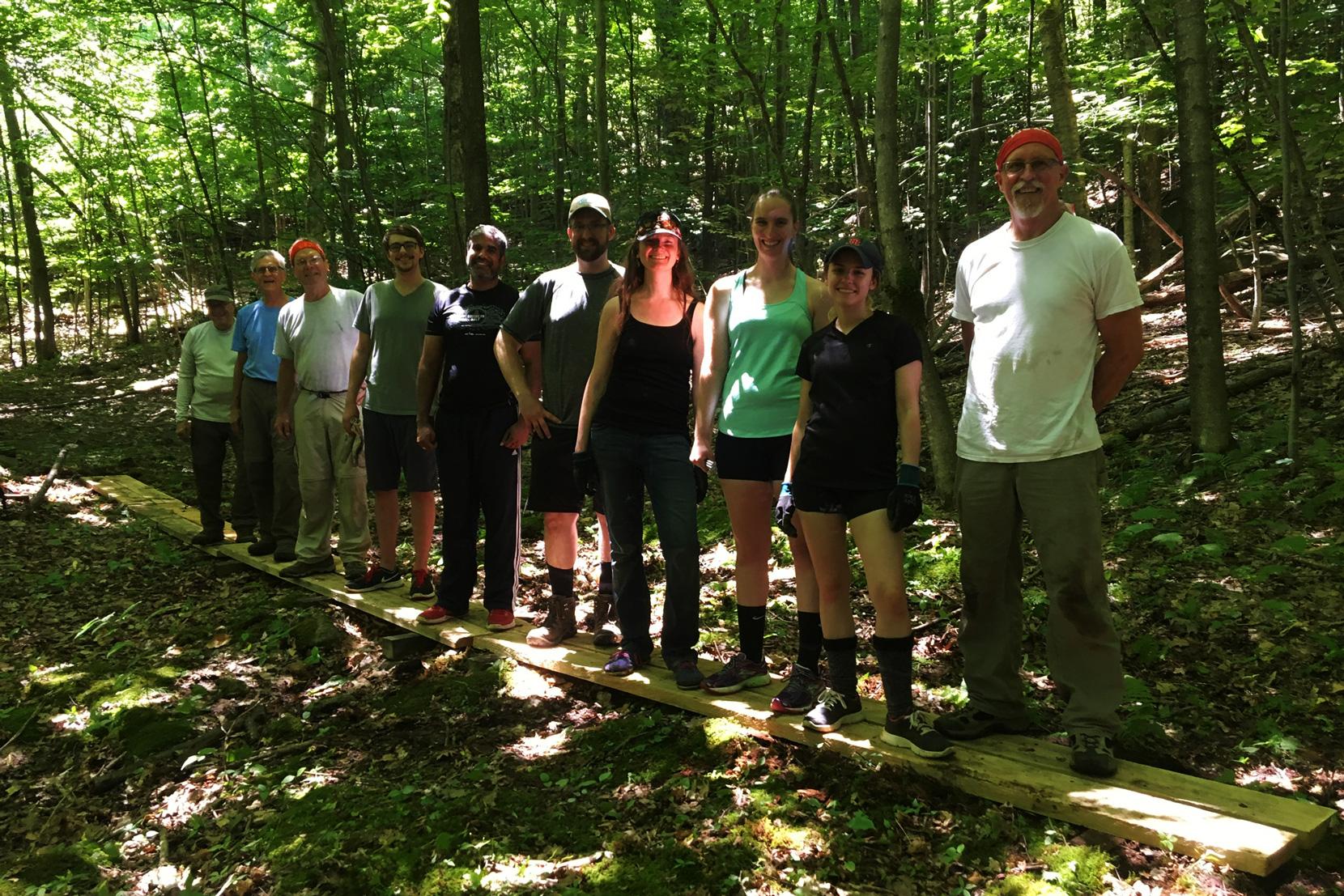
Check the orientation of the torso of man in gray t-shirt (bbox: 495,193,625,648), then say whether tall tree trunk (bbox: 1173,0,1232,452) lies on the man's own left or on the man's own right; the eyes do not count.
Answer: on the man's own left

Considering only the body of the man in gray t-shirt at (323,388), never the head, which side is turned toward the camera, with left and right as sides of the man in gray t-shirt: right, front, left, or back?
front

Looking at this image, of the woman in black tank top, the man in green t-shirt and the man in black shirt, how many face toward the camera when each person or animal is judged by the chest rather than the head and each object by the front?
3

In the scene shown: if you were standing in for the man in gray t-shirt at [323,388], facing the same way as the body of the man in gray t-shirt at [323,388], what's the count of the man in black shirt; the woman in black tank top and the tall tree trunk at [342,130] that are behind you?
1

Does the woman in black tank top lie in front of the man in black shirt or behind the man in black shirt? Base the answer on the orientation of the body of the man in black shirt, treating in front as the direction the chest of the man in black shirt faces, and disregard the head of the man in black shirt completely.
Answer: in front

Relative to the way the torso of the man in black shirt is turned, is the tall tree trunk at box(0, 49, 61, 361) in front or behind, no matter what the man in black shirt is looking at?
behind

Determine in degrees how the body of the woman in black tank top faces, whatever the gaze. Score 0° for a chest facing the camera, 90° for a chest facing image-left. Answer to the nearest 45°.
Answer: approximately 0°
